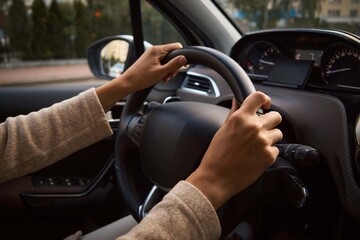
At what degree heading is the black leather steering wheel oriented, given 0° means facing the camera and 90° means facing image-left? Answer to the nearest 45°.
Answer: approximately 45°
